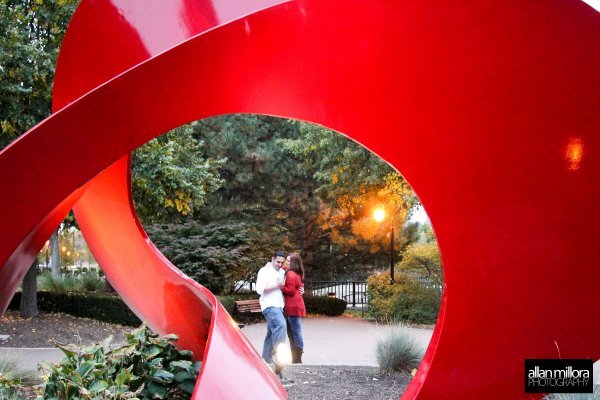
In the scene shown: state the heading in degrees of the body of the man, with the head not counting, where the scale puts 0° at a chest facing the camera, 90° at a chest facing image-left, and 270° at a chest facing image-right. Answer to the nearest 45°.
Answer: approximately 315°

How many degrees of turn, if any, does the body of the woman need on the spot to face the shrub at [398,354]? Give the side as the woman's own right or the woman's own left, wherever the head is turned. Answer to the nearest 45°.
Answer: approximately 180°

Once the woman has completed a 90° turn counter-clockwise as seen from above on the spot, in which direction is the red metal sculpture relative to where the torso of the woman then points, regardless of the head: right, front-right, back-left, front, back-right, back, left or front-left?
front

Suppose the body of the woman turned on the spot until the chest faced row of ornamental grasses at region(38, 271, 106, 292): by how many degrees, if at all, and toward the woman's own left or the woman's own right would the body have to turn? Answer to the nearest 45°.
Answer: approximately 45° to the woman's own right

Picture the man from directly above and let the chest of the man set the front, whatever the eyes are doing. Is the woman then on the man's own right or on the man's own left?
on the man's own left

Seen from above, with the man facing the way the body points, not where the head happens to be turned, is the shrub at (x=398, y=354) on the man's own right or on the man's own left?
on the man's own left

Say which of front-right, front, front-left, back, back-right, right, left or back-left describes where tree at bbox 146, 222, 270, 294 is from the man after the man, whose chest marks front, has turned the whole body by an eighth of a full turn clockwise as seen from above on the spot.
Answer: back

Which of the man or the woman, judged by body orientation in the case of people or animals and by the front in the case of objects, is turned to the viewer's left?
the woman

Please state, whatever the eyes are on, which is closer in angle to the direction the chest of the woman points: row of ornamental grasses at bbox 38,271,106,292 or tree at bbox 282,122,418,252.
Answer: the row of ornamental grasses

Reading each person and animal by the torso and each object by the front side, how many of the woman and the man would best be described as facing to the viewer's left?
1

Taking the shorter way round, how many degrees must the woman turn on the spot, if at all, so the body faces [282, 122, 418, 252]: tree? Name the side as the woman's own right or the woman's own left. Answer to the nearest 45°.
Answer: approximately 90° to the woman's own right

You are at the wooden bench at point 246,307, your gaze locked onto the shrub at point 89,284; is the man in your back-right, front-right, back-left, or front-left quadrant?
back-left

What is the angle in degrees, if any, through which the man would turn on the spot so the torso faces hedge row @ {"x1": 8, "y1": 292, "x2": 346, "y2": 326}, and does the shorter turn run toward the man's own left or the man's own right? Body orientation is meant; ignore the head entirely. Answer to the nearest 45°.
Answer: approximately 180°

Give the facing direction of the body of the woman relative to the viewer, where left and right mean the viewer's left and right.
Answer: facing to the left of the viewer

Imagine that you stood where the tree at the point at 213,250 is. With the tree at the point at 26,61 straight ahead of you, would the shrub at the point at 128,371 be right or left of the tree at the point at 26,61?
left
